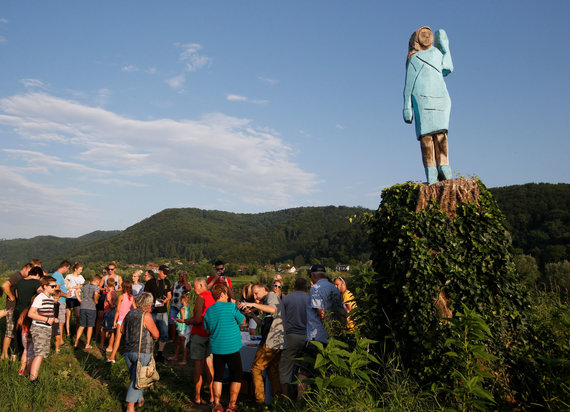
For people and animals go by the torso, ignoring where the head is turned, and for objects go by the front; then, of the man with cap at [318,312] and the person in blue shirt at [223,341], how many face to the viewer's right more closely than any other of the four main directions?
0

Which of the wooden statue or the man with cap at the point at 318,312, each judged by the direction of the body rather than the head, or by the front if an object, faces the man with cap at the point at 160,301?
the man with cap at the point at 318,312

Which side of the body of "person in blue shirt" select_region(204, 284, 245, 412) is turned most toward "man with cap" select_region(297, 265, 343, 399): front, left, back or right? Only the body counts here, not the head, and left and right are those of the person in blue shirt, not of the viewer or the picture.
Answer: right

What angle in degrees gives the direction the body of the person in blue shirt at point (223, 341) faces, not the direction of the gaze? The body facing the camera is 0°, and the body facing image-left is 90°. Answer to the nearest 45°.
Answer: approximately 180°

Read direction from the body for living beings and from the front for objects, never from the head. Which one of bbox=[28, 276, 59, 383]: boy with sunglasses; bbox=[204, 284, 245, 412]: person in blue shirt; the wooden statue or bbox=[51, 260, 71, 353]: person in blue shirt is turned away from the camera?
bbox=[204, 284, 245, 412]: person in blue shirt

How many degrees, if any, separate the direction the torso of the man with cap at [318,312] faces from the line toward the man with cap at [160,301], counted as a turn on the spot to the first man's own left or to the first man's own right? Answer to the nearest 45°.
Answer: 0° — they already face them

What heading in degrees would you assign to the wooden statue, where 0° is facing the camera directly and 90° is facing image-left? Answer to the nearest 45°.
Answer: approximately 0°
